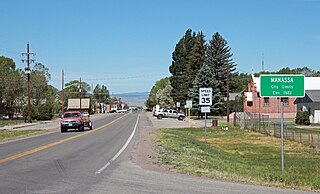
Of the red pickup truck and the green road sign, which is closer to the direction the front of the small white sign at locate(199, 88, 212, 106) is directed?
the green road sign

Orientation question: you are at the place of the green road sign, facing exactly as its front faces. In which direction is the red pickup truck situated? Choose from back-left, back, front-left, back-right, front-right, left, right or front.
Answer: back-right

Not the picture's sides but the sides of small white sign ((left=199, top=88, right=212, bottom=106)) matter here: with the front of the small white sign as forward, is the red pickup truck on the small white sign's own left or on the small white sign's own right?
on the small white sign's own right

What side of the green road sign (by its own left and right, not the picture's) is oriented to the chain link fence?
back

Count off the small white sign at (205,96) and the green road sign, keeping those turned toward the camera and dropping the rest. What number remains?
2

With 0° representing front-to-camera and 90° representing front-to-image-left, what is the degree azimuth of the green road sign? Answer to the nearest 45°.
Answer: approximately 0°

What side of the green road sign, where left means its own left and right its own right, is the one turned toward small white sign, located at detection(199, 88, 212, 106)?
back

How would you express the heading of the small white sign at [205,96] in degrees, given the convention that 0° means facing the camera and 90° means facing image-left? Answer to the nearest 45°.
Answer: approximately 0°

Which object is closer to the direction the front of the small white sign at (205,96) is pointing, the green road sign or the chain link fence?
the green road sign

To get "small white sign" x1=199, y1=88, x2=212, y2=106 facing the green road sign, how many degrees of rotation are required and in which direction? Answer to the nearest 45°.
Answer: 0° — it already faces it
